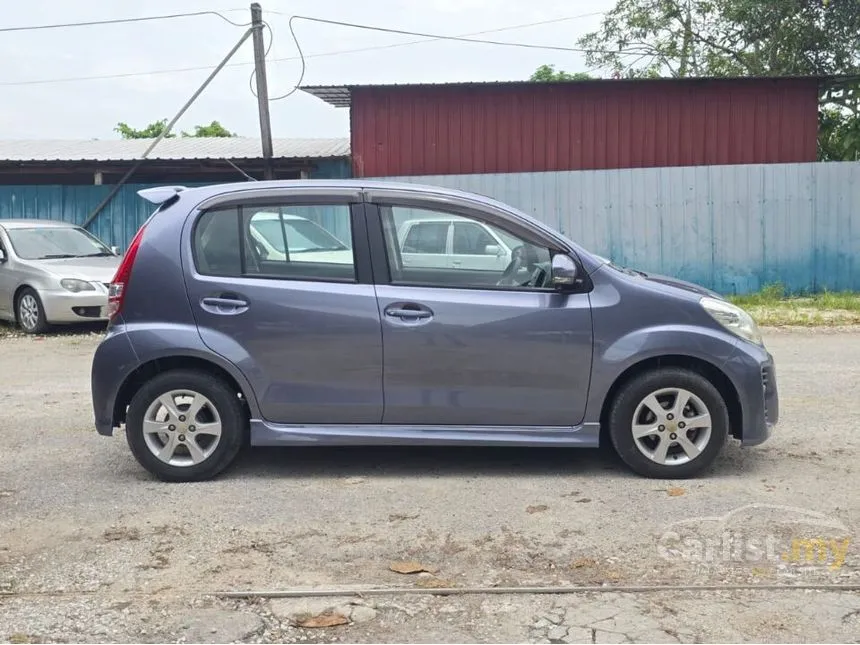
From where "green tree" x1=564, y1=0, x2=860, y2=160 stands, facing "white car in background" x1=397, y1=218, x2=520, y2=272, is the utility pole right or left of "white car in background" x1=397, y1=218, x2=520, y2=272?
right

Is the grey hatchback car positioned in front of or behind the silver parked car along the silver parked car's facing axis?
in front

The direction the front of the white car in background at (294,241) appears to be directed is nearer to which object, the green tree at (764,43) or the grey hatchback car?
the grey hatchback car

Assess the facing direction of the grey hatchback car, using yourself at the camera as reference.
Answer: facing to the right of the viewer

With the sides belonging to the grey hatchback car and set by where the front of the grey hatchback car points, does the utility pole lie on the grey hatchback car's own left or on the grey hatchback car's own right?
on the grey hatchback car's own left
